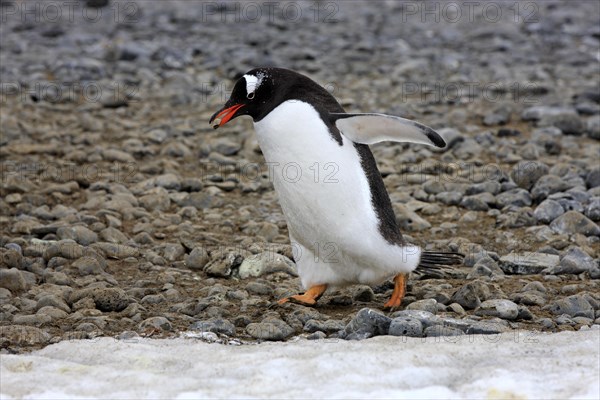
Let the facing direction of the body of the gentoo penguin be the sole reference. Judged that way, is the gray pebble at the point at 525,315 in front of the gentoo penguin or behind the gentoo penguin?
behind

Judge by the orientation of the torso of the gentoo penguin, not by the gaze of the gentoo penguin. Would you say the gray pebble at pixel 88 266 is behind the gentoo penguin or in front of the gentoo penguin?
in front

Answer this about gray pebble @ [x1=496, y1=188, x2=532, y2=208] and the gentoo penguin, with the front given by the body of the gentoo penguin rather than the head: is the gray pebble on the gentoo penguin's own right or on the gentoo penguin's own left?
on the gentoo penguin's own right

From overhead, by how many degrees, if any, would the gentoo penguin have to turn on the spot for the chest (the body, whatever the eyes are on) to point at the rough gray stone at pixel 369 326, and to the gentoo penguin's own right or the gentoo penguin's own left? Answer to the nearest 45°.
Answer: approximately 90° to the gentoo penguin's own left

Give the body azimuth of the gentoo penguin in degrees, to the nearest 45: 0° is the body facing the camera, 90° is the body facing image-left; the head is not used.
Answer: approximately 90°

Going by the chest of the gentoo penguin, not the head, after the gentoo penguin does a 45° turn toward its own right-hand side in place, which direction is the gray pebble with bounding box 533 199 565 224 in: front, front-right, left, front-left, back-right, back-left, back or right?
right

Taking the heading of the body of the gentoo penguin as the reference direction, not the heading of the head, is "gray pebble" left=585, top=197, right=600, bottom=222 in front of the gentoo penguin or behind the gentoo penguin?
behind

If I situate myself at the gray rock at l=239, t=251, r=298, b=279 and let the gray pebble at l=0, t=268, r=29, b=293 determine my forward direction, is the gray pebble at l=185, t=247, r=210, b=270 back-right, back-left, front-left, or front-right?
front-right

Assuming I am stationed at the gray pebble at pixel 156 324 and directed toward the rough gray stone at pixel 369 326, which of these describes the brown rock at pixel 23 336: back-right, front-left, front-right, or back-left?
back-right

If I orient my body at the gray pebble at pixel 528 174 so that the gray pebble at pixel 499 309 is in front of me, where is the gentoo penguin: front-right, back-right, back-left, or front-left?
front-right

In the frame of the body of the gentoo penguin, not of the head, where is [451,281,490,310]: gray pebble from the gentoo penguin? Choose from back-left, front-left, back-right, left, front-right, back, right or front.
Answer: back

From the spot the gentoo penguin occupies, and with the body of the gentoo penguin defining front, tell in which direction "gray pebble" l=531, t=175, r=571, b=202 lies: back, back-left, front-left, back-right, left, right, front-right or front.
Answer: back-right

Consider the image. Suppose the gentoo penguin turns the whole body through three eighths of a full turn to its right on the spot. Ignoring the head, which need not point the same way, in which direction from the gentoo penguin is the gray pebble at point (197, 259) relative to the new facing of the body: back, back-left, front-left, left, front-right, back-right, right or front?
left

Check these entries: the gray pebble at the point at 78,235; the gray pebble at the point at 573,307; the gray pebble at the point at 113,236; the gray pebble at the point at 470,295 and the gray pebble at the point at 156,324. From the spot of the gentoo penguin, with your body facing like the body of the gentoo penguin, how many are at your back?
2

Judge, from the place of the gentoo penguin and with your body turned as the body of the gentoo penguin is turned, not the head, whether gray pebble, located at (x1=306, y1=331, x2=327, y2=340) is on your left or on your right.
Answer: on your left
